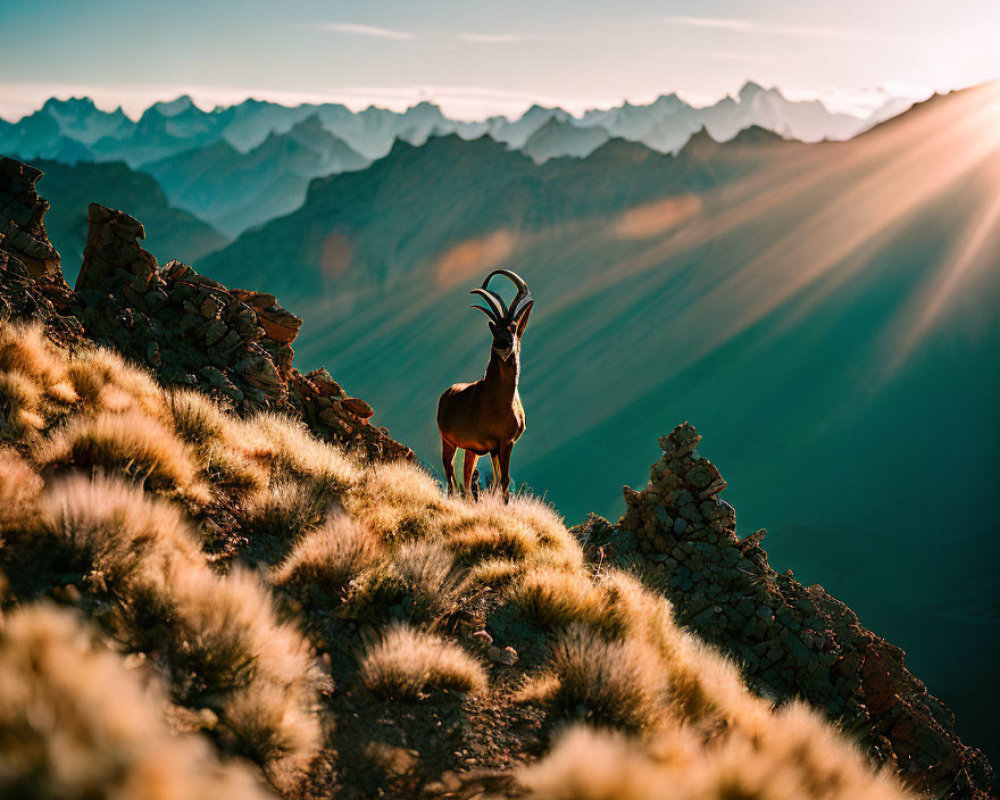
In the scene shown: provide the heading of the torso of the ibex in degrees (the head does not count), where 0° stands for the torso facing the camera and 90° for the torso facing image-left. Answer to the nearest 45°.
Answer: approximately 315°

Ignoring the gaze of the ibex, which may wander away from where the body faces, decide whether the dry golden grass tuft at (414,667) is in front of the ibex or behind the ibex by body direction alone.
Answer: in front

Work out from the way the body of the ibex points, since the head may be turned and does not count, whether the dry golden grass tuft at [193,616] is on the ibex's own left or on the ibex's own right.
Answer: on the ibex's own right

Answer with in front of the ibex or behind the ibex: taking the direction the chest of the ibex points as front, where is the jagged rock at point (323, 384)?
behind

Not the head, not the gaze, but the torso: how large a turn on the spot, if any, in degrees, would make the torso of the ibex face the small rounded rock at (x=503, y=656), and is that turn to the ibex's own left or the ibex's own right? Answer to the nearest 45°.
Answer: approximately 45° to the ibex's own right

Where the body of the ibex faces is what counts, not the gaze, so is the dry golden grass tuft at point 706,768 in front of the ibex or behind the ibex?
in front

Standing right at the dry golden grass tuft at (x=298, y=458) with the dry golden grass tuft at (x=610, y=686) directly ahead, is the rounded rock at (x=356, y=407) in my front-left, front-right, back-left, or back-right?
back-left
